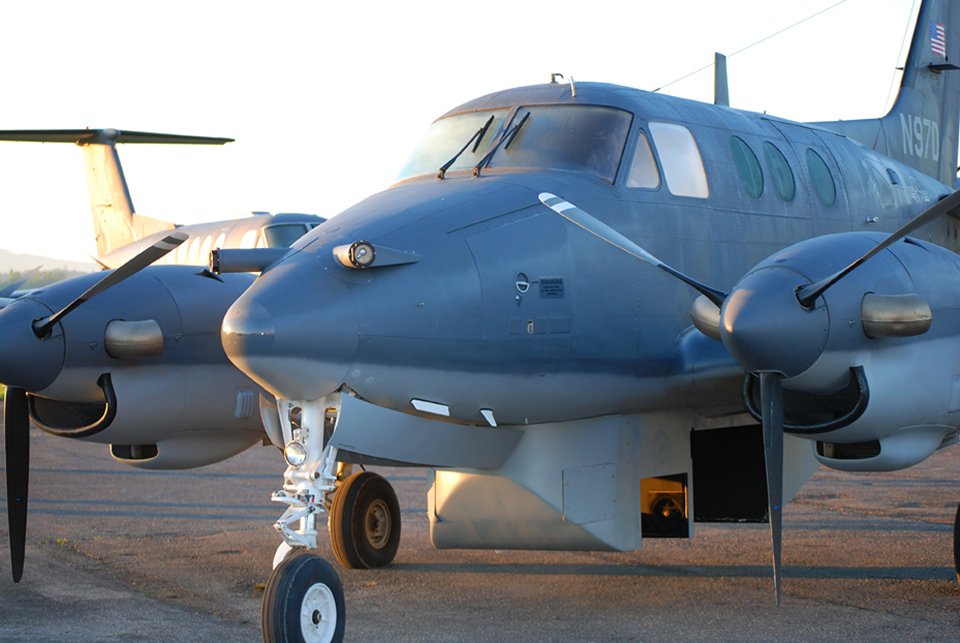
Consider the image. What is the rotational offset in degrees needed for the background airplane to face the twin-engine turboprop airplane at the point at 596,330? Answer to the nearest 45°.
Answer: approximately 45° to its right

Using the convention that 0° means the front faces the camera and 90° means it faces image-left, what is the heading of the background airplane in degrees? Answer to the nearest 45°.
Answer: approximately 315°

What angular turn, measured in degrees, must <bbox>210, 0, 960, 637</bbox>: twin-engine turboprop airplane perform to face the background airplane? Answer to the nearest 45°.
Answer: approximately 90° to its right

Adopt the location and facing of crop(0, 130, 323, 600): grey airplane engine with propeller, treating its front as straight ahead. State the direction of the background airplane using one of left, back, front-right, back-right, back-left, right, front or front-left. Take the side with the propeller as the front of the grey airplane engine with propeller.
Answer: back-right
